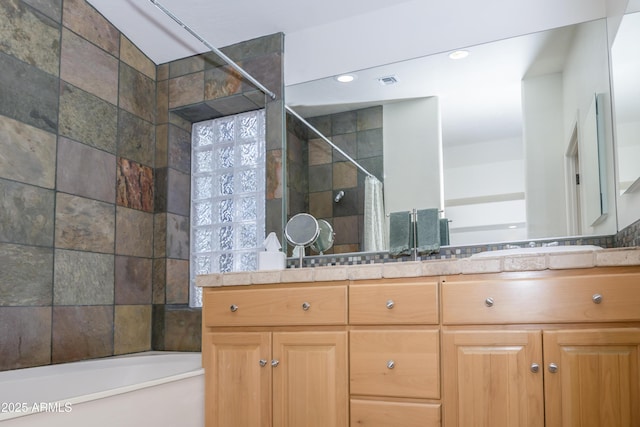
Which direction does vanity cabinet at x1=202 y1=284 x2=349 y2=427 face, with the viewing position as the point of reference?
facing the viewer

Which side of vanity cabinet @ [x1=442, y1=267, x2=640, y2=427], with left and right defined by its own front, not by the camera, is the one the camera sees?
front

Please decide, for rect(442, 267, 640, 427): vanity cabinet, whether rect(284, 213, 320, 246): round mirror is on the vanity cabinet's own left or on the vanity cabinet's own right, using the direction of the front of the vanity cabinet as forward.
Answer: on the vanity cabinet's own right

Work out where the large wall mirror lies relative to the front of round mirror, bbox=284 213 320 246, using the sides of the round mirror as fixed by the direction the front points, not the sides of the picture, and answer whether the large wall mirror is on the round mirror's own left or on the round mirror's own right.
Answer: on the round mirror's own left

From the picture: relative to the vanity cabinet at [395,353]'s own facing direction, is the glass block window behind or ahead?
behind

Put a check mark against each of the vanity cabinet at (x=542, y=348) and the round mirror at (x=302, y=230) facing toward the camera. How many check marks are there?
2
